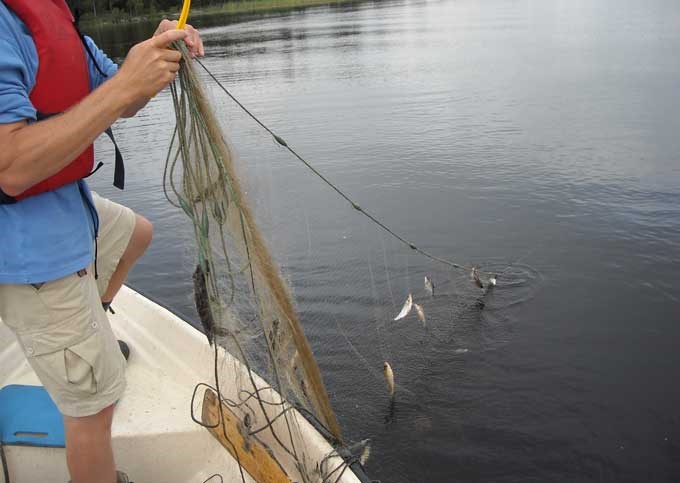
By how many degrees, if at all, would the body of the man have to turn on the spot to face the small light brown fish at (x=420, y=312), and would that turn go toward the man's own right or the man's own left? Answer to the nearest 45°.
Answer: approximately 45° to the man's own left

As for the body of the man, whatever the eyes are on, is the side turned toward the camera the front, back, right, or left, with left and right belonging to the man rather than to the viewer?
right

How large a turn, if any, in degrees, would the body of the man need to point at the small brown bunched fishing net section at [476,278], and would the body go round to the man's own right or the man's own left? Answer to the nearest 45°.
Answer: approximately 45° to the man's own left

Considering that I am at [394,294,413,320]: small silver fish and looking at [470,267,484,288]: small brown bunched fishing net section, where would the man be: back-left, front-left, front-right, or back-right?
back-right

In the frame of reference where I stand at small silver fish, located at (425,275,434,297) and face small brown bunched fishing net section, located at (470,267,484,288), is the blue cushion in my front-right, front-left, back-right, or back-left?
back-right

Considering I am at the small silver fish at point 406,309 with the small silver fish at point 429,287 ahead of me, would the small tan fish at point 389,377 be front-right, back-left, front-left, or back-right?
back-right
